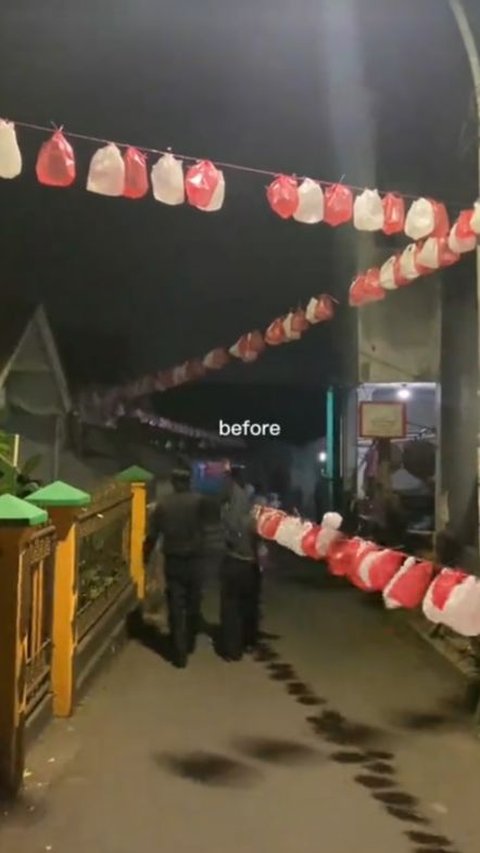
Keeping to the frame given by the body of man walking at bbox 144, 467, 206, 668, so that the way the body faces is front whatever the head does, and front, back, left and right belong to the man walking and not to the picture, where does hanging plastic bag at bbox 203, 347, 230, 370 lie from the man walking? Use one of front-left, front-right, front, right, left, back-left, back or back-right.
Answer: front

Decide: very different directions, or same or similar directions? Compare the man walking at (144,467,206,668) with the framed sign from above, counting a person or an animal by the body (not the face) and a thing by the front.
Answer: very different directions

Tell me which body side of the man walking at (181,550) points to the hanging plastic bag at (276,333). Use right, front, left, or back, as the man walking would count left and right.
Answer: front

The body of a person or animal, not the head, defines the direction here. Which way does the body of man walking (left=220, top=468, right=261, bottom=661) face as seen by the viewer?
away from the camera

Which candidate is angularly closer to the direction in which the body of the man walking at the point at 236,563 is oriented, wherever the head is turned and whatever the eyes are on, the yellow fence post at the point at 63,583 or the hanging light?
the hanging light

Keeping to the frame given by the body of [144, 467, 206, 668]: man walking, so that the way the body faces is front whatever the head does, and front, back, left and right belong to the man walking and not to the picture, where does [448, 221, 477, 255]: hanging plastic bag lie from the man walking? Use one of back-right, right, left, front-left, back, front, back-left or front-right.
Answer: back-right

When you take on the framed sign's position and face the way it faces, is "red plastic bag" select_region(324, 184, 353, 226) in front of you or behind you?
in front

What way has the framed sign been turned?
toward the camera

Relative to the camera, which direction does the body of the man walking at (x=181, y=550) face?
away from the camera

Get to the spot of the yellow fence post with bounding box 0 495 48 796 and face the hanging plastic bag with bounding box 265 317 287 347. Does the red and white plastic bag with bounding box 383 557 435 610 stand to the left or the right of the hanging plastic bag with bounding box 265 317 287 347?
right
